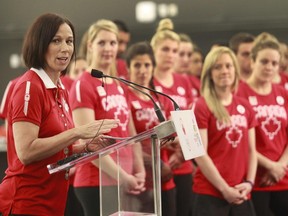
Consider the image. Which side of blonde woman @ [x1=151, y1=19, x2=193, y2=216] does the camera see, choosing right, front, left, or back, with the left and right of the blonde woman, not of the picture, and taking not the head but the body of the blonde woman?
front

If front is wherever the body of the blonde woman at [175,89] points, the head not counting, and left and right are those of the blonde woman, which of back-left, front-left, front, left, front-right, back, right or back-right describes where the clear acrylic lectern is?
front

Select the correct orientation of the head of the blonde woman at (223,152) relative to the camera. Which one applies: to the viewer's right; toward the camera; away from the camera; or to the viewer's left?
toward the camera

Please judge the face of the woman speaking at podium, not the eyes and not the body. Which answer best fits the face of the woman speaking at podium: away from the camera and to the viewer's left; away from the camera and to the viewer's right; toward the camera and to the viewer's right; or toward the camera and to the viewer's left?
toward the camera and to the viewer's right

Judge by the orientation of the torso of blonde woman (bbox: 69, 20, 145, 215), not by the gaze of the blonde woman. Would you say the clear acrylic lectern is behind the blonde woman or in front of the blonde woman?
in front

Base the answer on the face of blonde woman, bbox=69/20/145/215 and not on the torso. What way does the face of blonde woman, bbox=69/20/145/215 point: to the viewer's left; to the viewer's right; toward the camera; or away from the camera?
toward the camera

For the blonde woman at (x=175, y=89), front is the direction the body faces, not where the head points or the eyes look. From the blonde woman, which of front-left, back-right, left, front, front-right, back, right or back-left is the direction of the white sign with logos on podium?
front

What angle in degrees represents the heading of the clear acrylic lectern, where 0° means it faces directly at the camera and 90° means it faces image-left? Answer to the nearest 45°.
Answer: approximately 270°

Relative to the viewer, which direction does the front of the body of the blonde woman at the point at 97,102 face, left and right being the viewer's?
facing the viewer and to the right of the viewer

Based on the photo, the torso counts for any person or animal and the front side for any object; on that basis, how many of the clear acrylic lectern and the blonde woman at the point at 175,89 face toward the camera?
1

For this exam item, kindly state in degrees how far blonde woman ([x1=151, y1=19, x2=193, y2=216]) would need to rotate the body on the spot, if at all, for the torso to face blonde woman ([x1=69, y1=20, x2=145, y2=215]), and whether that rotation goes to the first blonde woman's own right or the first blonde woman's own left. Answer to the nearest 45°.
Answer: approximately 45° to the first blonde woman's own right

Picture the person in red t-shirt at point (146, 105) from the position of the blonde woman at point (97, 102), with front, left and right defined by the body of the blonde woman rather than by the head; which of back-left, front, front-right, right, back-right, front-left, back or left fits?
left

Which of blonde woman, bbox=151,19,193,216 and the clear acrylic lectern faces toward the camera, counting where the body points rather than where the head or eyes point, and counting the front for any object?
the blonde woman
